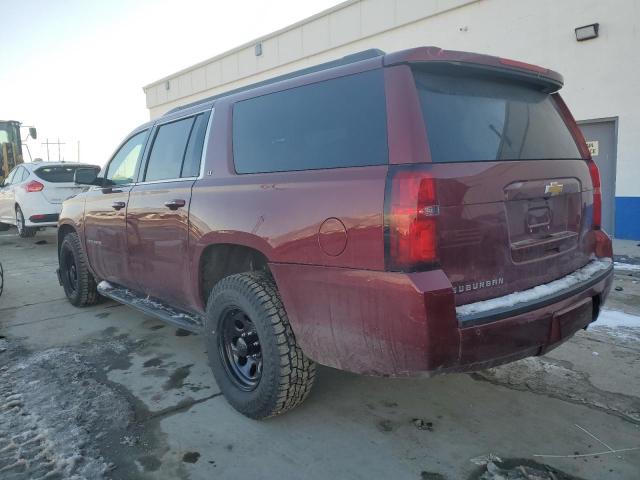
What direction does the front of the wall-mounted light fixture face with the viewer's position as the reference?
facing the viewer and to the left of the viewer

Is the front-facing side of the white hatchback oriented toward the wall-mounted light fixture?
no

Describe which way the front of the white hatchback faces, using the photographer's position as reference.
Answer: facing away from the viewer and to the left of the viewer

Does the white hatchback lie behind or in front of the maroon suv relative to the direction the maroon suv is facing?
in front

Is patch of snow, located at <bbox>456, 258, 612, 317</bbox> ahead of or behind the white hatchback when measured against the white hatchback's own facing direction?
behind

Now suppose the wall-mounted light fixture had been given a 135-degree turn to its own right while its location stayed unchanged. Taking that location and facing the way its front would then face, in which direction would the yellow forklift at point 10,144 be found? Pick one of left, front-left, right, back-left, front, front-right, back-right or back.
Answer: left

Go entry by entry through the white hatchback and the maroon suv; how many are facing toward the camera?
0

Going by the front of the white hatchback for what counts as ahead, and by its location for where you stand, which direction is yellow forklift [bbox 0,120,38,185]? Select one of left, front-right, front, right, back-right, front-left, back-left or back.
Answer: front-right

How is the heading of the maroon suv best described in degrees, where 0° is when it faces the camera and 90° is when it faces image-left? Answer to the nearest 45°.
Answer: approximately 135°

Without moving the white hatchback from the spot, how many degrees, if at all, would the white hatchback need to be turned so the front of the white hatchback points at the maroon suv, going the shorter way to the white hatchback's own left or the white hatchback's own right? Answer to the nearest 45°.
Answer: approximately 135° to the white hatchback's own left
